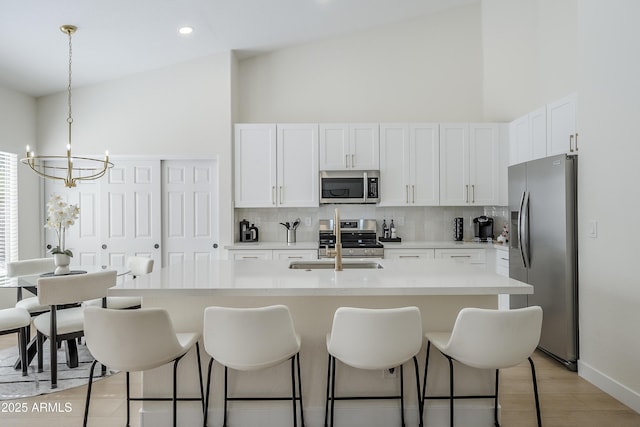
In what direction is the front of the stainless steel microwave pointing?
toward the camera

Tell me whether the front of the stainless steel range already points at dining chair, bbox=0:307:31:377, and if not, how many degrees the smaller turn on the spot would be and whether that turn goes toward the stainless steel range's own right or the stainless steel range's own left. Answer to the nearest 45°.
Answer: approximately 45° to the stainless steel range's own right

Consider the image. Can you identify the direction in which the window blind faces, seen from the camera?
facing the viewer and to the right of the viewer

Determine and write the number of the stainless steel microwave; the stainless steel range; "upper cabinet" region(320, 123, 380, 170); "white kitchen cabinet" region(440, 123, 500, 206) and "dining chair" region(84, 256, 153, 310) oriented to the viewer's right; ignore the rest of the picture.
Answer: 0

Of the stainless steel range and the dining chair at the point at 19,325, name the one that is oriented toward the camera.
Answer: the stainless steel range

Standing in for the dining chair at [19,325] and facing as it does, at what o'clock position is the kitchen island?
The kitchen island is roughly at 2 o'clock from the dining chair.

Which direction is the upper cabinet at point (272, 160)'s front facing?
toward the camera

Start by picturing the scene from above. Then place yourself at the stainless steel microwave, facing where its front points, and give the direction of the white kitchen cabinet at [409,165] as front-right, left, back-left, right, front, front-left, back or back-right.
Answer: left

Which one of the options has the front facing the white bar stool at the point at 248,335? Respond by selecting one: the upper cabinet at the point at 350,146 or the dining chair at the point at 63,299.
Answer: the upper cabinet

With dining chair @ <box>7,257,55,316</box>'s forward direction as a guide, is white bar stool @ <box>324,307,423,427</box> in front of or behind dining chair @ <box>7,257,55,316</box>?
in front

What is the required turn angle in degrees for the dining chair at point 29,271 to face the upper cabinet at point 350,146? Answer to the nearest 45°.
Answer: approximately 45° to its left

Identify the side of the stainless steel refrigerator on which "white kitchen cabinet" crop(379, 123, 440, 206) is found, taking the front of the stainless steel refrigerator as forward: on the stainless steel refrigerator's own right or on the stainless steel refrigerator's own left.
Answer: on the stainless steel refrigerator's own right

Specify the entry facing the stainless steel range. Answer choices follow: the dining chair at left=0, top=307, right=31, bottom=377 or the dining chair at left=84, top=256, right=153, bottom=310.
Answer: the dining chair at left=0, top=307, right=31, bottom=377

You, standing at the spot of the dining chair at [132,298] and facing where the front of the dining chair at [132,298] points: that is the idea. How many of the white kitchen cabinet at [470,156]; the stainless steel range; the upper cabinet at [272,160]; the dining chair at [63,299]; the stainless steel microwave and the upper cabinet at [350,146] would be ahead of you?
1

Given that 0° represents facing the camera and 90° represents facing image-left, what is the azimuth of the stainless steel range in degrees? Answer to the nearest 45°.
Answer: approximately 0°

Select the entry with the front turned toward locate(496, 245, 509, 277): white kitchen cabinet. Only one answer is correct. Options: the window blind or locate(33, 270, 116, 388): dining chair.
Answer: the window blind

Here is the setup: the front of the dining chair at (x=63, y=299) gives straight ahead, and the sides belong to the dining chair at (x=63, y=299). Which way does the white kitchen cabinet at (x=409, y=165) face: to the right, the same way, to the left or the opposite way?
the opposite way

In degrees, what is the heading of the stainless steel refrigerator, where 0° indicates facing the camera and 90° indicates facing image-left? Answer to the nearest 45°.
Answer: approximately 45°

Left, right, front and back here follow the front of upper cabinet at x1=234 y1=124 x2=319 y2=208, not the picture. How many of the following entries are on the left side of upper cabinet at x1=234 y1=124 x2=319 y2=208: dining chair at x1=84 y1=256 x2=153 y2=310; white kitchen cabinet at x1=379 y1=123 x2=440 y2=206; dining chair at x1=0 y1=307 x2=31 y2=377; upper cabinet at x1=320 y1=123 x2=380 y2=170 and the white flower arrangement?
2

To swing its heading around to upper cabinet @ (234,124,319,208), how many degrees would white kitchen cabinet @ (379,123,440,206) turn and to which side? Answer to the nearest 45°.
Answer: approximately 90° to its right

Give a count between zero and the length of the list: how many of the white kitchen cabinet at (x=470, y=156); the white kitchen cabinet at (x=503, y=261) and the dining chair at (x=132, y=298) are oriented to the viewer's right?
0
